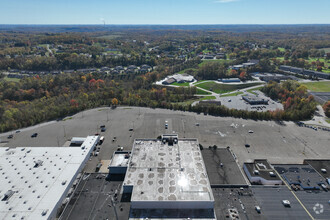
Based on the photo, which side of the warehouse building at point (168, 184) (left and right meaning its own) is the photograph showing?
back

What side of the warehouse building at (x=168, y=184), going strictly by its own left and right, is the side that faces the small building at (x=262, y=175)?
right
